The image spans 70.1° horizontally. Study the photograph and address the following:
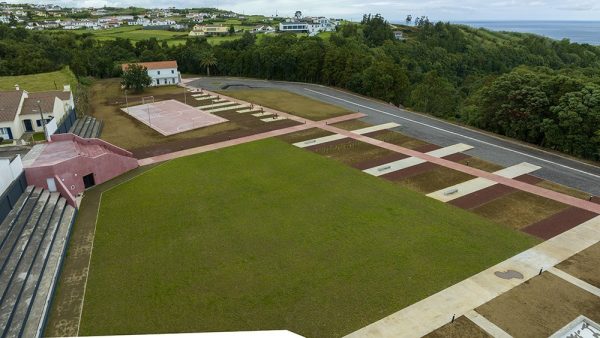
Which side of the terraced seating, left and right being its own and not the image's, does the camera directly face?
right

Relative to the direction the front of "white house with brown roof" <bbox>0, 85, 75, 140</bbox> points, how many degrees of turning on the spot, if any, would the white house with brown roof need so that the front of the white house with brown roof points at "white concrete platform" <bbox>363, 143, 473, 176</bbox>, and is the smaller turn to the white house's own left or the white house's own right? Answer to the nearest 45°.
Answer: approximately 45° to the white house's own left

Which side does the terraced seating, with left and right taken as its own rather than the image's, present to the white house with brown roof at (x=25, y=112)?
left

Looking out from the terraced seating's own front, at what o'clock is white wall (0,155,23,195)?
The white wall is roughly at 9 o'clock from the terraced seating.
